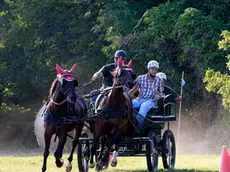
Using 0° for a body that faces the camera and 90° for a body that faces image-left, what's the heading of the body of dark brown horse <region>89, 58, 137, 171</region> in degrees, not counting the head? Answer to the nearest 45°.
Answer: approximately 0°

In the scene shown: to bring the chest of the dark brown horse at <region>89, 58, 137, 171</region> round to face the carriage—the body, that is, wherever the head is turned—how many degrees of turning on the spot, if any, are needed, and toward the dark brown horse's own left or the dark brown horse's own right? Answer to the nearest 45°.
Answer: approximately 135° to the dark brown horse's own left

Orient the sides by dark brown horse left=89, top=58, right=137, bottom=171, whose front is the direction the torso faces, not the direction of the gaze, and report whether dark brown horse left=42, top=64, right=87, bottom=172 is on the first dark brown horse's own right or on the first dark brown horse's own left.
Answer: on the first dark brown horse's own right
